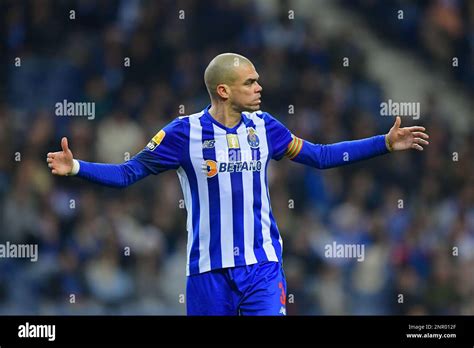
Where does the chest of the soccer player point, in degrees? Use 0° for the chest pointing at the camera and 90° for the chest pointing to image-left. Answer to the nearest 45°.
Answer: approximately 0°

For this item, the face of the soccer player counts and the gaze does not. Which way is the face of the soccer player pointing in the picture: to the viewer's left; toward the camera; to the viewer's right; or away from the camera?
to the viewer's right
